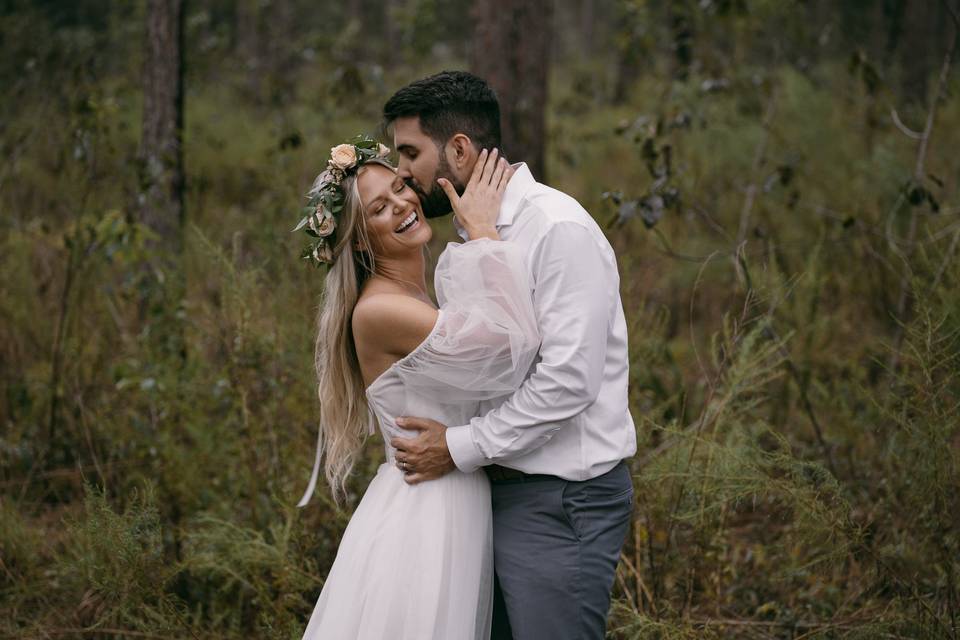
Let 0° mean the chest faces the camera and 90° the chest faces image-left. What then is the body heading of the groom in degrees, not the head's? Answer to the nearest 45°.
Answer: approximately 90°

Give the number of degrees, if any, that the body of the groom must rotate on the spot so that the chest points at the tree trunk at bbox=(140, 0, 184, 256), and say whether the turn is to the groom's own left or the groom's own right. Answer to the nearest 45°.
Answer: approximately 45° to the groom's own right

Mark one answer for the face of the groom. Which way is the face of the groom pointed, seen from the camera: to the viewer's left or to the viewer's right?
to the viewer's left

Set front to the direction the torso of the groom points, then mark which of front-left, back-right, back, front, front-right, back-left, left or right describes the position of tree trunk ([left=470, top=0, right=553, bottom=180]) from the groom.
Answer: right

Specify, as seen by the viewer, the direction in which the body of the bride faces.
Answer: to the viewer's right

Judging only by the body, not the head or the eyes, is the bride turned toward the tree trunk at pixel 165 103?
no

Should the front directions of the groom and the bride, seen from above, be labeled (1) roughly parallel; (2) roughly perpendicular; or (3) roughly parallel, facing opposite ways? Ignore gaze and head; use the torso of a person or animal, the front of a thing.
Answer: roughly parallel, facing opposite ways

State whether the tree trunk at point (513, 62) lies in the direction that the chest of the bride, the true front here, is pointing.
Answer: no
